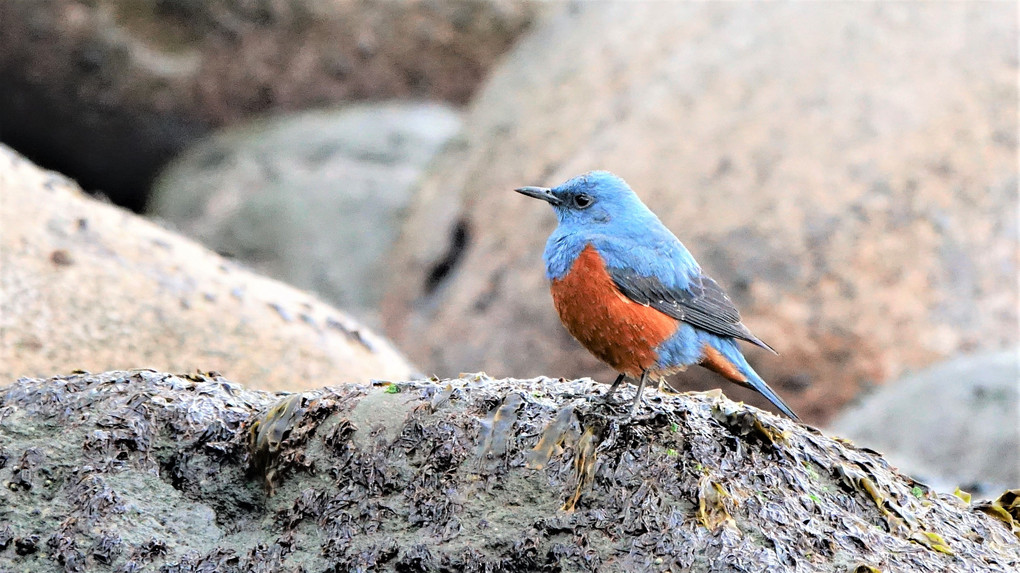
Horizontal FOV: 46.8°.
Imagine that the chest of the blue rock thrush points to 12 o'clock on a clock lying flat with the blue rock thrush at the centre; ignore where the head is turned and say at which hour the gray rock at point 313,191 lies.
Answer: The gray rock is roughly at 2 o'clock from the blue rock thrush.

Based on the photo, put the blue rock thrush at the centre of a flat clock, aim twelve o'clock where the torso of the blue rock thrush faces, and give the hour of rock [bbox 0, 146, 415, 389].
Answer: The rock is roughly at 1 o'clock from the blue rock thrush.

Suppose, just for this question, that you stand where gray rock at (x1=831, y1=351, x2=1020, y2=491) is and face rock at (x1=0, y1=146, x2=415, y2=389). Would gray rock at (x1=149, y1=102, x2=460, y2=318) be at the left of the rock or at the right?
right

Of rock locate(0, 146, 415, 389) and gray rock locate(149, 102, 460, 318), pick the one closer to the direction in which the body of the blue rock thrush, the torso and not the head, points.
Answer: the rock

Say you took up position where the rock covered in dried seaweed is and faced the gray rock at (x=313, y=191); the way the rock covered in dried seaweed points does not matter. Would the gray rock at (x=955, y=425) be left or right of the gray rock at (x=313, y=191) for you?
right

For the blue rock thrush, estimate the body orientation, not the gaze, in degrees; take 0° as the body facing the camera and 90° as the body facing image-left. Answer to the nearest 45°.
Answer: approximately 90°

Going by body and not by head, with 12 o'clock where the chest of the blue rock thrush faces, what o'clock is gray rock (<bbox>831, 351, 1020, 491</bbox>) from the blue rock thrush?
The gray rock is roughly at 4 o'clock from the blue rock thrush.
